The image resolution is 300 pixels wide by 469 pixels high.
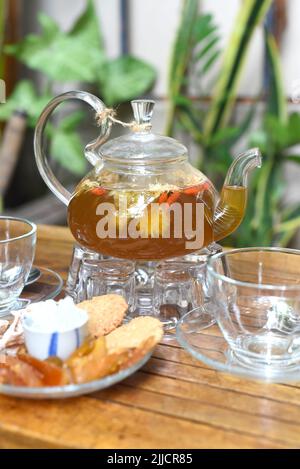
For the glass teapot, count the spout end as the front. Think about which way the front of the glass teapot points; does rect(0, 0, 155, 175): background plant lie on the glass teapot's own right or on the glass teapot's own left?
on the glass teapot's own left

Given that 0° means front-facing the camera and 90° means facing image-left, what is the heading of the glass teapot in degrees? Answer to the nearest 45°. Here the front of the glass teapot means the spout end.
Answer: approximately 270°

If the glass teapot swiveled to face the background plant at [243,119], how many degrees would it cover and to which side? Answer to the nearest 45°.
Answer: approximately 90° to its left
